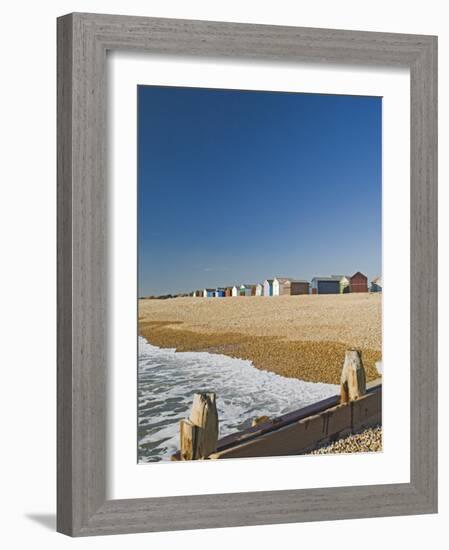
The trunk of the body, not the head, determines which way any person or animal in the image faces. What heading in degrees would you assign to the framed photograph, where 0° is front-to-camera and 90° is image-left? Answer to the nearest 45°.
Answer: approximately 315°
